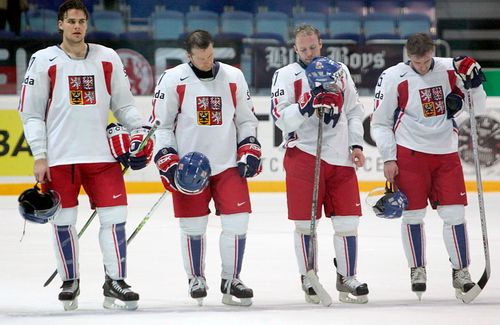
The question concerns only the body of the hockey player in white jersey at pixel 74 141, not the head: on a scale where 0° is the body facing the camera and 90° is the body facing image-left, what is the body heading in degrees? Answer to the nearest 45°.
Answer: approximately 0°

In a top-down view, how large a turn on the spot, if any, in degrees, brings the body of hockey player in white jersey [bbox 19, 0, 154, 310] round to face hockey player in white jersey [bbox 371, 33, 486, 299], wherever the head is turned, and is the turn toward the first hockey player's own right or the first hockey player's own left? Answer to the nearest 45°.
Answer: approximately 90° to the first hockey player's own left

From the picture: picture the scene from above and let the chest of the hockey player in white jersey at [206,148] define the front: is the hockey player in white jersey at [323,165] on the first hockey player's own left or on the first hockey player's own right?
on the first hockey player's own left

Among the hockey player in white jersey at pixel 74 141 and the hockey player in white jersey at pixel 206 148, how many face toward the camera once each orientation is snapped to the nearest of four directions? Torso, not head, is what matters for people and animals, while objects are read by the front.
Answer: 2

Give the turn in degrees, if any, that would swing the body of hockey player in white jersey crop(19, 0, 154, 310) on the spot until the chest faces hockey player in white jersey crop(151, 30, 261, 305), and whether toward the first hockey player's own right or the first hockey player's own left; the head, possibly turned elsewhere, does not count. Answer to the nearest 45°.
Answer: approximately 90° to the first hockey player's own left

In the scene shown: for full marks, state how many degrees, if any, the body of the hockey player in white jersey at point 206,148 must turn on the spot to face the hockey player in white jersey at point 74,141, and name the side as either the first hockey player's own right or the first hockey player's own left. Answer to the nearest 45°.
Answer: approximately 90° to the first hockey player's own right
